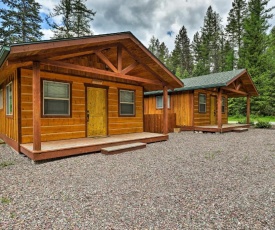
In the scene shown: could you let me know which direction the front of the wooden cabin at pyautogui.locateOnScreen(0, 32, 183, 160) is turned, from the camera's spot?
facing the viewer and to the right of the viewer

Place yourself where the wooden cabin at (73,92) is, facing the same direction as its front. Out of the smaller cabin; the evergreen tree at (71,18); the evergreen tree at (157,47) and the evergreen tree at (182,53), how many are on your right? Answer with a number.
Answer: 0

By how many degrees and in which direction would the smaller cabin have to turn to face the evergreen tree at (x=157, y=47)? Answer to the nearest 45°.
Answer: approximately 135° to its left

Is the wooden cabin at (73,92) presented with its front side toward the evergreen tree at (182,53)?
no

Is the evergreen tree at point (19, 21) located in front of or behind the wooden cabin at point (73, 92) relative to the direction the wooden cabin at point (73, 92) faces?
behind

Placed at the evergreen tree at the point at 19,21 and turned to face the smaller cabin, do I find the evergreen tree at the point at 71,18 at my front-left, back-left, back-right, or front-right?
front-left

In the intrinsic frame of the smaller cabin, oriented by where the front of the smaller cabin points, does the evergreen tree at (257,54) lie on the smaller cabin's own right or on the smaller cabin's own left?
on the smaller cabin's own left

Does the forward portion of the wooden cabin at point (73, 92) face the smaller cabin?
no

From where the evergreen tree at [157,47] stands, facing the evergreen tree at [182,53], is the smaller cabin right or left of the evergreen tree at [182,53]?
right

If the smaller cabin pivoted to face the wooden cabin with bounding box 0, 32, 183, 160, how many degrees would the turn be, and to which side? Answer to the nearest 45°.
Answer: approximately 90° to its right

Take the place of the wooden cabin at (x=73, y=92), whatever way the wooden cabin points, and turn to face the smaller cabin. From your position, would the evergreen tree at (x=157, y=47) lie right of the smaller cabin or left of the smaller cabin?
left

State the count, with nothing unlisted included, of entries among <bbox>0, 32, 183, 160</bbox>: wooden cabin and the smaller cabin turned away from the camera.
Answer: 0

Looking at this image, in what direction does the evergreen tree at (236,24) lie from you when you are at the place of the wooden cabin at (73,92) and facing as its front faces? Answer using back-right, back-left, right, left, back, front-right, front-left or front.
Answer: left
